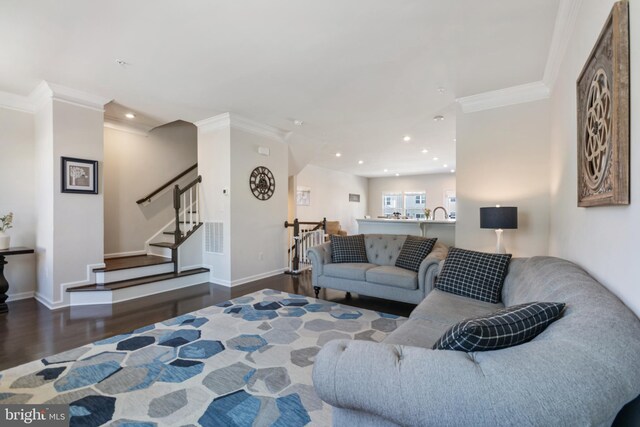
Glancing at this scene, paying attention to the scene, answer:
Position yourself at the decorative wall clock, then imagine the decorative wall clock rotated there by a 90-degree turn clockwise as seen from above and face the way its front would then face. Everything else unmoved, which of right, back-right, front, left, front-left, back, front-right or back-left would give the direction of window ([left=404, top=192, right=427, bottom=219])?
back

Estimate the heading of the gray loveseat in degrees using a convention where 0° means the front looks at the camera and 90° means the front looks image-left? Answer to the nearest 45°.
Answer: approximately 45°

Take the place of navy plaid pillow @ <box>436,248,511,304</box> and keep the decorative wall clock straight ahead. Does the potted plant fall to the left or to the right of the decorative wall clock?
left

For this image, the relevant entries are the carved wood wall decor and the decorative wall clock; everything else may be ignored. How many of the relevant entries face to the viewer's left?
1

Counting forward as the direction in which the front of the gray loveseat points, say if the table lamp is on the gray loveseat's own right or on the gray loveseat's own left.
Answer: on the gray loveseat's own left

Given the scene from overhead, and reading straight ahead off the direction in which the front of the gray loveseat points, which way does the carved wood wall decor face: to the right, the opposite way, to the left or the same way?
to the right

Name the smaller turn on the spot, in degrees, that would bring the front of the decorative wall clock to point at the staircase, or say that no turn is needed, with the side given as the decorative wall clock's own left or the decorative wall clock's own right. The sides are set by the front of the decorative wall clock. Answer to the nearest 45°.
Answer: approximately 135° to the decorative wall clock's own right

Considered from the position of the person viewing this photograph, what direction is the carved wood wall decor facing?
facing to the left of the viewer

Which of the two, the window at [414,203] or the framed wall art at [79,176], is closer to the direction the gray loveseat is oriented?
the framed wall art
